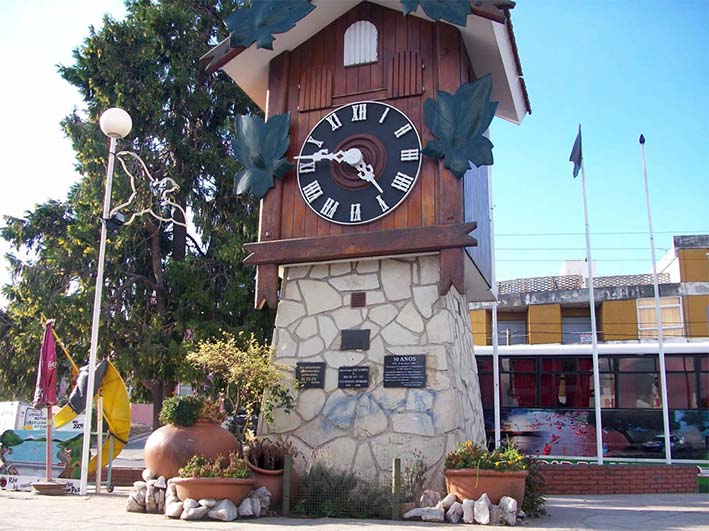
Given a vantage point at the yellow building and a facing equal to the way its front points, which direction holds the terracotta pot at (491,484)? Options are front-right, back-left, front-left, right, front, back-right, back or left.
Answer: front

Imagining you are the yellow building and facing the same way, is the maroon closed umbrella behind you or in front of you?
in front

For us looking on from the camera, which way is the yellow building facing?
facing the viewer

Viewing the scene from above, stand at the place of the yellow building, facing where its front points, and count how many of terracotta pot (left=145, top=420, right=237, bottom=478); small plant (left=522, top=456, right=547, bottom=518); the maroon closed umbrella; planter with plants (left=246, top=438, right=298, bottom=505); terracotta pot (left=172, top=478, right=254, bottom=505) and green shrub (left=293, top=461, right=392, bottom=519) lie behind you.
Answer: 0

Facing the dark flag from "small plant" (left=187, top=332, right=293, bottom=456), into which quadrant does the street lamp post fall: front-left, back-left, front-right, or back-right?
back-left

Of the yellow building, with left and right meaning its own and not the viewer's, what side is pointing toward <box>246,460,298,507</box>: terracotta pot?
front

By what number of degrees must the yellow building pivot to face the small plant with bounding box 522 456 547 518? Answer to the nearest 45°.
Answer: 0° — it already faces it

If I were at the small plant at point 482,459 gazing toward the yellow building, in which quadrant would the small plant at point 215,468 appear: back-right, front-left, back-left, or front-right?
back-left

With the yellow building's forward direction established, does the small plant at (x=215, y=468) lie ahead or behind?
ahead

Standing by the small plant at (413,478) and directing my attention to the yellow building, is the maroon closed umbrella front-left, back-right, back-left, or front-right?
back-left

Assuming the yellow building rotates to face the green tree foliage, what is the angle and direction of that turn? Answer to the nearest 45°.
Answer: approximately 45° to its right

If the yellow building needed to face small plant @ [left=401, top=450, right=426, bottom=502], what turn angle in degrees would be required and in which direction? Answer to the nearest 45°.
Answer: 0° — it already faces it
